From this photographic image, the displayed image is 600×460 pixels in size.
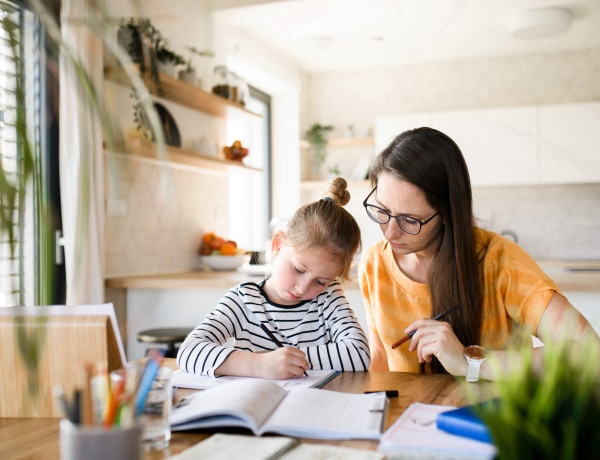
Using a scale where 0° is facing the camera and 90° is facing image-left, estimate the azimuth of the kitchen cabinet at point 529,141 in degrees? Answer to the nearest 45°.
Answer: approximately 0°

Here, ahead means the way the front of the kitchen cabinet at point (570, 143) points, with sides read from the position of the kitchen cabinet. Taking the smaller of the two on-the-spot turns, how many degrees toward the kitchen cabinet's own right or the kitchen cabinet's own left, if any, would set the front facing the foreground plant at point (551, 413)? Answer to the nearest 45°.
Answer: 0° — it already faces it

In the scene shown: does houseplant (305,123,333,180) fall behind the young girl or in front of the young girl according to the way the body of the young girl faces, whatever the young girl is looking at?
behind

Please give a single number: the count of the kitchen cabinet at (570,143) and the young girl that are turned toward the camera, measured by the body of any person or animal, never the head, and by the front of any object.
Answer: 2

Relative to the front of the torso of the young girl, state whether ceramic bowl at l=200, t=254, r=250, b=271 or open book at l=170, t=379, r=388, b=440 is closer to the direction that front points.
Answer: the open book
